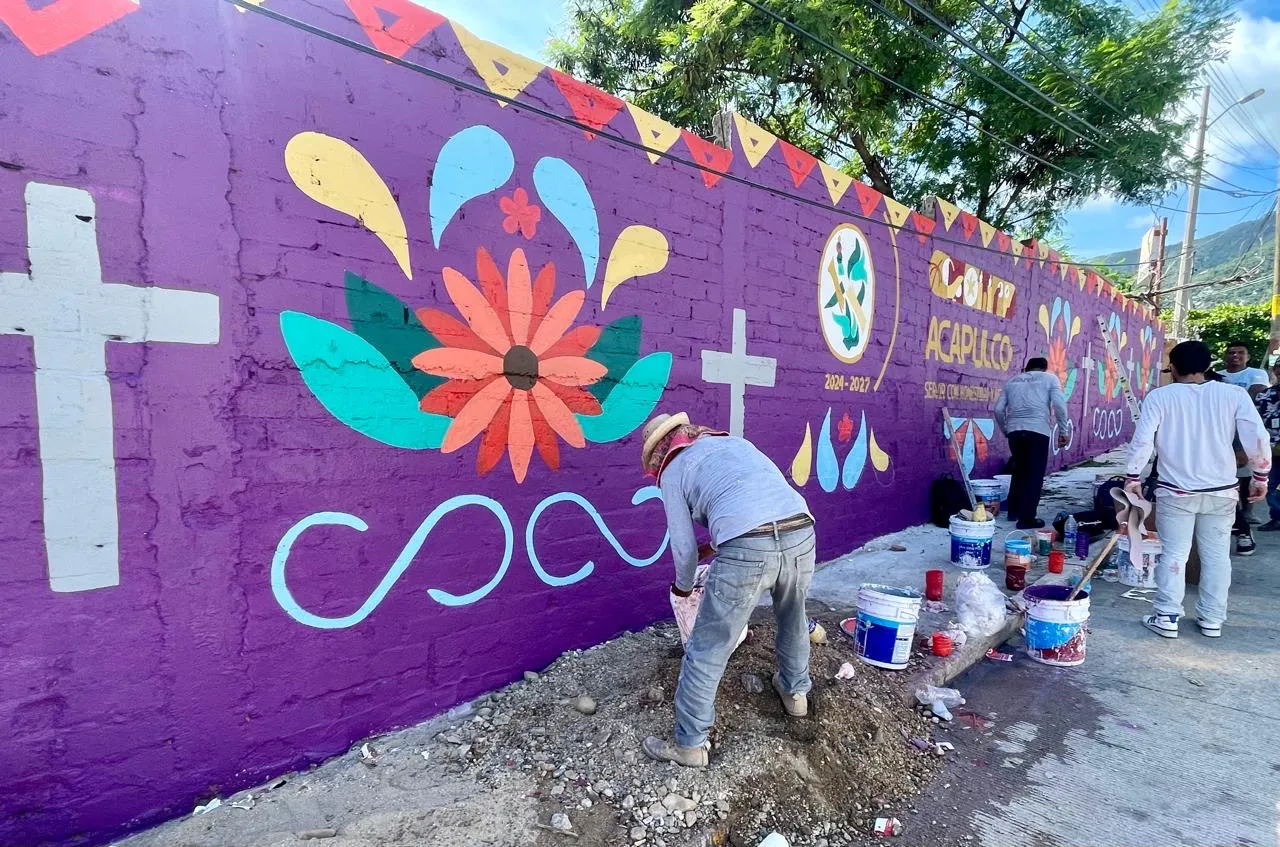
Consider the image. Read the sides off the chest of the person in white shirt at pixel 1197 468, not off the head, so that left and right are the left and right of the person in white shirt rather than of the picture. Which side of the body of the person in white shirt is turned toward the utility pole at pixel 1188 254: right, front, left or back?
front

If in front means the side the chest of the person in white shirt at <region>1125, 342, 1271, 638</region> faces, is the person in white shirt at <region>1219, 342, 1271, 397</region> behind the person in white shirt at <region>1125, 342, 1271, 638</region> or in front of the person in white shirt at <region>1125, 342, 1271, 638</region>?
in front

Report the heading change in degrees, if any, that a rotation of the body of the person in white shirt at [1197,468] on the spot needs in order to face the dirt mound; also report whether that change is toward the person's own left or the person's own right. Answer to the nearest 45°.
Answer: approximately 135° to the person's own left

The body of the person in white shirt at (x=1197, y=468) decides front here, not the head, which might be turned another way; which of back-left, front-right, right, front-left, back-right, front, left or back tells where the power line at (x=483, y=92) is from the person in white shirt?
back-left

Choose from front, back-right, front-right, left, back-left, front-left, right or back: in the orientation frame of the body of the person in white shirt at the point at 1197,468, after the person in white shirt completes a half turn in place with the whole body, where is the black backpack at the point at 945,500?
back-right

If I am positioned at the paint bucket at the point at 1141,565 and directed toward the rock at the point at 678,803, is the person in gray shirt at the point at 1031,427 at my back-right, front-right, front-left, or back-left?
back-right

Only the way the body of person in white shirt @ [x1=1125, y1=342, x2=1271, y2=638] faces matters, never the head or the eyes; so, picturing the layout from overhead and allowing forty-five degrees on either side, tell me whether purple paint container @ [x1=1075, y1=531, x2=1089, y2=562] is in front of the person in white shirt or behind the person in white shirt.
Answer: in front

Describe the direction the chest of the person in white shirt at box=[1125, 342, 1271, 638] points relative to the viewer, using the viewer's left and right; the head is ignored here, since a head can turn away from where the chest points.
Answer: facing away from the viewer

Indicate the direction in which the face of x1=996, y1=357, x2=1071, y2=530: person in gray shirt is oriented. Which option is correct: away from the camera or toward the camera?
away from the camera

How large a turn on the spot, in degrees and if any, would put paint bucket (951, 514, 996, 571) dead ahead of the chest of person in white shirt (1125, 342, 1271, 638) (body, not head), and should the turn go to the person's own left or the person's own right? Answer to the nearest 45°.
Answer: approximately 90° to the person's own left

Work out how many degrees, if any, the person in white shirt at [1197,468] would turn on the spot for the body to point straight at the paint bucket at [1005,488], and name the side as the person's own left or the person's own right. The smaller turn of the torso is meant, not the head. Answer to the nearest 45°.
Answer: approximately 45° to the person's own left

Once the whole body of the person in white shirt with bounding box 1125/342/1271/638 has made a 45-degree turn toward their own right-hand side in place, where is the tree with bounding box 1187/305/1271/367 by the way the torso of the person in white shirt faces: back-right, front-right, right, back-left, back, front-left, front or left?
front-left

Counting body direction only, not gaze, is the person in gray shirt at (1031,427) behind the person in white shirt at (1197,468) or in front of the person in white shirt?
in front

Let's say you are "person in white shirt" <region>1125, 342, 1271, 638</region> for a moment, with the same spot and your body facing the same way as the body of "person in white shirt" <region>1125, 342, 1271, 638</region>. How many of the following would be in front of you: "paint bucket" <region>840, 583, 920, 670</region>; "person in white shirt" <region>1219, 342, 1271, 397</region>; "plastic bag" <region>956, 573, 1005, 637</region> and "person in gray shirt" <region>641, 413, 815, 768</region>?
1

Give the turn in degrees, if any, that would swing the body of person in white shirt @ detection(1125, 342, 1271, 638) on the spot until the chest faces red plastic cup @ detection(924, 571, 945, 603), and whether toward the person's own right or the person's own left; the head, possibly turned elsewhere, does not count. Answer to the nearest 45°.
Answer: approximately 135° to the person's own left

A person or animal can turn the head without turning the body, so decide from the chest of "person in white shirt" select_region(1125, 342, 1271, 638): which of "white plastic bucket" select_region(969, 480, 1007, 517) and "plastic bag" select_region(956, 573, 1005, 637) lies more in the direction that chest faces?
the white plastic bucket

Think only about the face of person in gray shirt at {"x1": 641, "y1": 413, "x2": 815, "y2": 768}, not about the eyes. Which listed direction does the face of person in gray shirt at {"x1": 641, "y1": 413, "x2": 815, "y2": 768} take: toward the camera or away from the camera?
away from the camera
